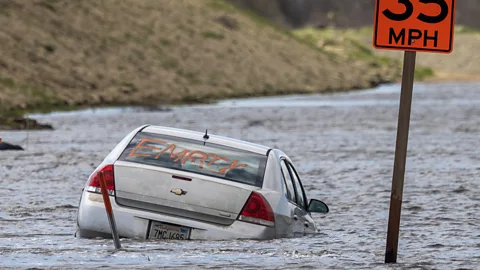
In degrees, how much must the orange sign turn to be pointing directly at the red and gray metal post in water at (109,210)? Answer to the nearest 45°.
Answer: approximately 90° to its right

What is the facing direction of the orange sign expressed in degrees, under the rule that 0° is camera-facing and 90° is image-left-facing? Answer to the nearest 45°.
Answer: approximately 0°

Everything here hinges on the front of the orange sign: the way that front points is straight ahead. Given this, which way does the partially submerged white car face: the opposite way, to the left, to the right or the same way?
the opposite way

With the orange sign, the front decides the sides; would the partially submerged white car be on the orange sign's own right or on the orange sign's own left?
on the orange sign's own right

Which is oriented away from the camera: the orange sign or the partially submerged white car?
the partially submerged white car

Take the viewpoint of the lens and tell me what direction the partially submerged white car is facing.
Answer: facing away from the viewer

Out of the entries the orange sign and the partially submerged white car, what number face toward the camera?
1

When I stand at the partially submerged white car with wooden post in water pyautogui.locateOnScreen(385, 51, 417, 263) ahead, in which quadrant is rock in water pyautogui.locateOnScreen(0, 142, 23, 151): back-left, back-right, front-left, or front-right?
back-left

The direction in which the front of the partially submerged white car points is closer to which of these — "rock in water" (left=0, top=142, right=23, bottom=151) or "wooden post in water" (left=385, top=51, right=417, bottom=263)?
the rock in water
